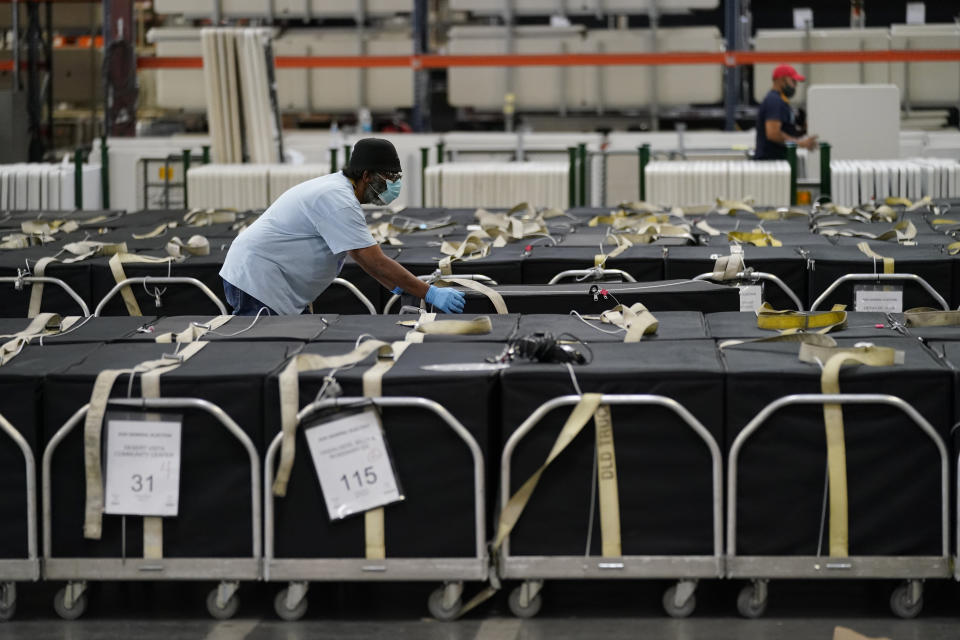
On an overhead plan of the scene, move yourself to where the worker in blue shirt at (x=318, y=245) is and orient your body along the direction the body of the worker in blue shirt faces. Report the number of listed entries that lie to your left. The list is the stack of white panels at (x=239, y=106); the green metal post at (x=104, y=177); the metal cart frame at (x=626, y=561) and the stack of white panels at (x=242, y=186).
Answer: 3

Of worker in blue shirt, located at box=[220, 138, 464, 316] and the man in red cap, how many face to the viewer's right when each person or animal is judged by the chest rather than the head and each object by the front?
2

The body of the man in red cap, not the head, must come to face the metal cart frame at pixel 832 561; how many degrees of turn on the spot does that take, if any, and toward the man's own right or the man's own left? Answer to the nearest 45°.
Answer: approximately 90° to the man's own right

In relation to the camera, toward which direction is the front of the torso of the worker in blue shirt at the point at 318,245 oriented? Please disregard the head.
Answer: to the viewer's right

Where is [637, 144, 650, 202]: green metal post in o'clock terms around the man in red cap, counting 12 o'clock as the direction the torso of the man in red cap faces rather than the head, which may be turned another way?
The green metal post is roughly at 5 o'clock from the man in red cap.

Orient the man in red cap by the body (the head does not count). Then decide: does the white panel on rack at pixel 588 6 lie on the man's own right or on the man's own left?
on the man's own left

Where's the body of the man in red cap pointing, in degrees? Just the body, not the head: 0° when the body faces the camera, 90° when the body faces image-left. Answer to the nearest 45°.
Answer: approximately 270°

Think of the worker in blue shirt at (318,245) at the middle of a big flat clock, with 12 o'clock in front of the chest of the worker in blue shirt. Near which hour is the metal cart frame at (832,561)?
The metal cart frame is roughly at 2 o'clock from the worker in blue shirt.

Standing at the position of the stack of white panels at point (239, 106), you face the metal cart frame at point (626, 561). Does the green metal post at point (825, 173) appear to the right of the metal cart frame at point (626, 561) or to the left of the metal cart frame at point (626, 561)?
left

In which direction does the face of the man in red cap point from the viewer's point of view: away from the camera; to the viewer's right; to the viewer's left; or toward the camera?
to the viewer's right

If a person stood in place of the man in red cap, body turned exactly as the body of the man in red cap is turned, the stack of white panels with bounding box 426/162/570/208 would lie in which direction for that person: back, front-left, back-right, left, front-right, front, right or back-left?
back

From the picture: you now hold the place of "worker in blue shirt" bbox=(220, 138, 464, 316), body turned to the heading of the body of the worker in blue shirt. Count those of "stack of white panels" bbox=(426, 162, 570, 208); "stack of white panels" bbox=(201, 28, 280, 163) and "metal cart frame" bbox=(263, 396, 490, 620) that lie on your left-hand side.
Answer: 2
